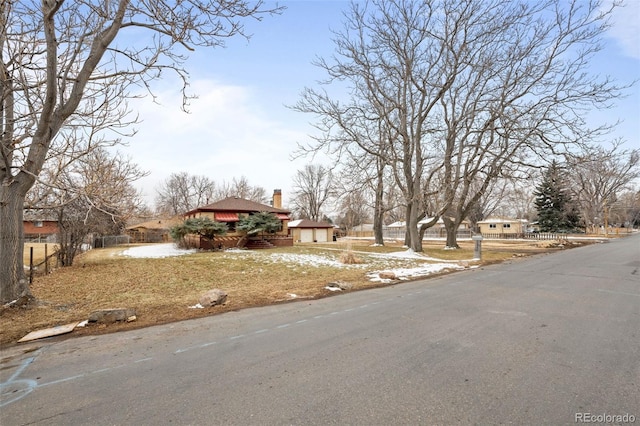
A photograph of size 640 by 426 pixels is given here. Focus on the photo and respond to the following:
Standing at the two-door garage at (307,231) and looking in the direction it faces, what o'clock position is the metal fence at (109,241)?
The metal fence is roughly at 2 o'clock from the two-door garage.

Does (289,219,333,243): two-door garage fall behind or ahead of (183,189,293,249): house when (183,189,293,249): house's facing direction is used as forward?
behind

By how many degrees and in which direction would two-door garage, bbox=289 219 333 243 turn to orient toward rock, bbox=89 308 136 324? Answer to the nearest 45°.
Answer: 0° — it already faces it

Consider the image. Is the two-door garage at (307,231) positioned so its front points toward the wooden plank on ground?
yes

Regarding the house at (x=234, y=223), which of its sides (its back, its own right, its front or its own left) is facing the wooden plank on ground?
front

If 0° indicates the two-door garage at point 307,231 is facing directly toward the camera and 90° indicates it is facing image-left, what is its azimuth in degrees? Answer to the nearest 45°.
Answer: approximately 0°

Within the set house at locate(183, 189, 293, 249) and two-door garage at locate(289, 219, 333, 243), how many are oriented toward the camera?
2

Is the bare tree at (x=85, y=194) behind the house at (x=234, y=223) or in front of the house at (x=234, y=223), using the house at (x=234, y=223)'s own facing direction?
in front

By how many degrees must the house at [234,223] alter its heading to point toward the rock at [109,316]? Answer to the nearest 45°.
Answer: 0° — it already faces it

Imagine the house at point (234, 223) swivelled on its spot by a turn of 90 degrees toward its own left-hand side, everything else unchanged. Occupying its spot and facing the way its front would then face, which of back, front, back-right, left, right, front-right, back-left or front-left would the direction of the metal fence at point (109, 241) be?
back-left

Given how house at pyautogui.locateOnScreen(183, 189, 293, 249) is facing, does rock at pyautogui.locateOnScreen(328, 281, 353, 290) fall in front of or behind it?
in front
